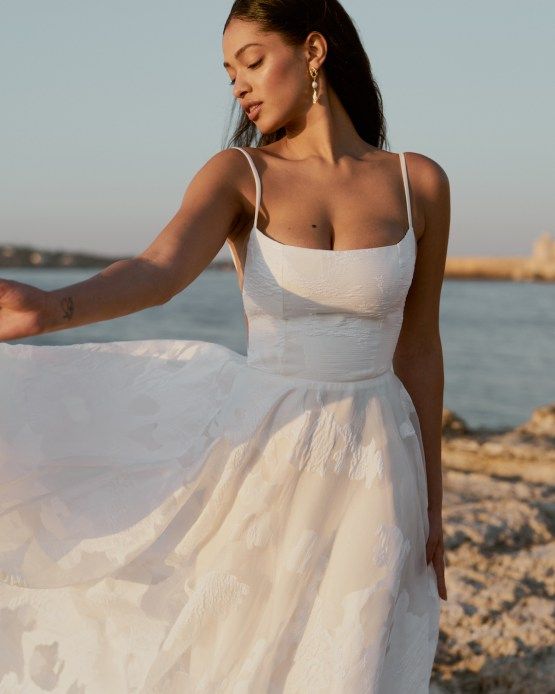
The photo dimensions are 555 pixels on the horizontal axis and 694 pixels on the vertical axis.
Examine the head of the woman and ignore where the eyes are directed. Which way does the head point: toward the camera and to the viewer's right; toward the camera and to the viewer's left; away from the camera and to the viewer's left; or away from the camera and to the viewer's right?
toward the camera and to the viewer's left

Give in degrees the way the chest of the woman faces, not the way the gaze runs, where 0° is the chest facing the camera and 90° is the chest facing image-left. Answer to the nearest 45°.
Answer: approximately 0°
